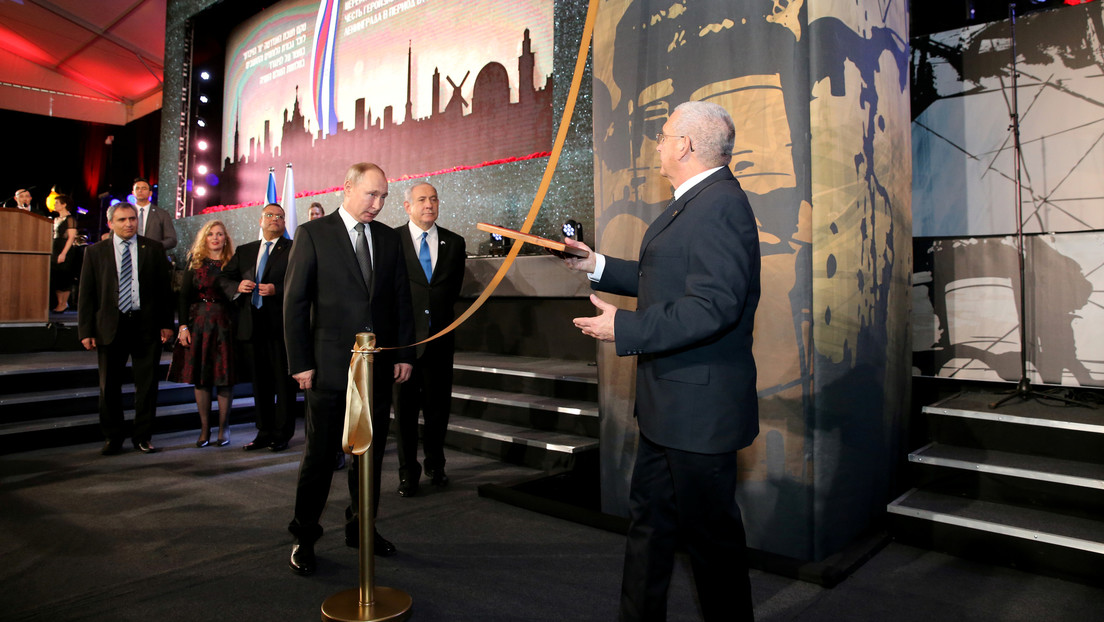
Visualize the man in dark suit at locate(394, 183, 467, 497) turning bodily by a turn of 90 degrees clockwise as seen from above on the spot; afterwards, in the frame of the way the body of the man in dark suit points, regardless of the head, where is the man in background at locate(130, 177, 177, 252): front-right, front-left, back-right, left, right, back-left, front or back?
front-right

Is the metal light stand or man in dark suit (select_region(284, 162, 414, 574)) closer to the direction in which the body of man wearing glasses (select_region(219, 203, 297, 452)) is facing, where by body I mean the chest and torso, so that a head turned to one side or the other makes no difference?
the man in dark suit

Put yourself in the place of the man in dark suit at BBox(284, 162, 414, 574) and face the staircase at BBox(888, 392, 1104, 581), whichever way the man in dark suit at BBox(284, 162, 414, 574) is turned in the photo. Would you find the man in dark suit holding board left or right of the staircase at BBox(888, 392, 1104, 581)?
right

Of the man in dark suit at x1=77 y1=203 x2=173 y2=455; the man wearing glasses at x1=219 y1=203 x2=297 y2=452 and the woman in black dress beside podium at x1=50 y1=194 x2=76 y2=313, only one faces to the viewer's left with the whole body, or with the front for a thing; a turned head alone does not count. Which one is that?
the woman in black dress beside podium

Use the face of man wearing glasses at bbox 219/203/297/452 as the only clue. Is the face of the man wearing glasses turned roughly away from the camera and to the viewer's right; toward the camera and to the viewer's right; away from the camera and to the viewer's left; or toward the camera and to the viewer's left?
toward the camera and to the viewer's right

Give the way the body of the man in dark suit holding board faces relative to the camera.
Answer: to the viewer's left

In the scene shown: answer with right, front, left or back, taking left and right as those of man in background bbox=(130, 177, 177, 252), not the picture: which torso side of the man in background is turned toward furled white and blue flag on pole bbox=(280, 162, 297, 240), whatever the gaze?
left

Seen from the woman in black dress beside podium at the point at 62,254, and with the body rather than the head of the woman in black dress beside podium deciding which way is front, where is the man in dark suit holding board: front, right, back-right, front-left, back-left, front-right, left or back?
left

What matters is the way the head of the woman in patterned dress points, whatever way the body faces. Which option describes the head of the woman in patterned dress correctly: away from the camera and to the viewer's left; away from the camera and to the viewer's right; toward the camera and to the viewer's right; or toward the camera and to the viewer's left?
toward the camera and to the viewer's right

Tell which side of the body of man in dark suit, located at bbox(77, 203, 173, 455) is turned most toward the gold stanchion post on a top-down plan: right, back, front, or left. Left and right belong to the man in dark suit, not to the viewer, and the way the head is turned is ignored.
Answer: front
